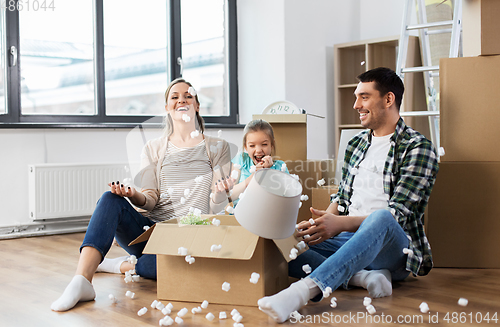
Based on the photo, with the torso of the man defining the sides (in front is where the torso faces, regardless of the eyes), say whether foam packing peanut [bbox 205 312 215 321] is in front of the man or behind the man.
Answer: in front

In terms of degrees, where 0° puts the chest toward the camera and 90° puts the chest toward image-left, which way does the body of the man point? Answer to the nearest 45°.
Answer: approximately 45°

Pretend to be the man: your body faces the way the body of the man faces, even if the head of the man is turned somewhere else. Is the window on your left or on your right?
on your right

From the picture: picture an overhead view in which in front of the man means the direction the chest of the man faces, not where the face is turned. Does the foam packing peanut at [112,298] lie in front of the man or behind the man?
in front

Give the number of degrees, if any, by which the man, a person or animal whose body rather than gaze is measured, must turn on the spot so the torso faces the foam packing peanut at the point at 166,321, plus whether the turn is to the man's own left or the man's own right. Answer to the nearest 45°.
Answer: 0° — they already face it

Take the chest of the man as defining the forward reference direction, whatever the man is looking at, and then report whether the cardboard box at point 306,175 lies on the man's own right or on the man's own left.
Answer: on the man's own right

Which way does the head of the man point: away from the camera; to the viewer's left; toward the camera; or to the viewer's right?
to the viewer's left

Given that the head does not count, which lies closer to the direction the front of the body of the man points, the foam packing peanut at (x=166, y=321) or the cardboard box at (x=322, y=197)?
the foam packing peanut

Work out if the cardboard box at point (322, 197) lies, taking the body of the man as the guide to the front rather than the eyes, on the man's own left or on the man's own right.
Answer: on the man's own right

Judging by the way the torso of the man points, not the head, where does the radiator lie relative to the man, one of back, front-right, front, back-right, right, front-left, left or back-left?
right
